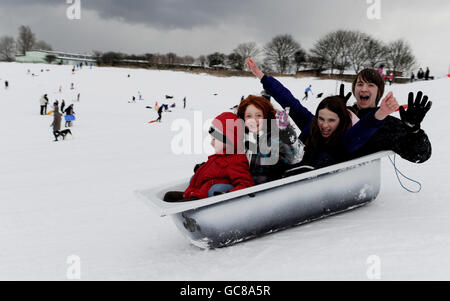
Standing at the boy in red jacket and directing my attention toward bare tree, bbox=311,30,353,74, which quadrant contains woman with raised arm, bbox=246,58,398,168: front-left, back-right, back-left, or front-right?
front-right

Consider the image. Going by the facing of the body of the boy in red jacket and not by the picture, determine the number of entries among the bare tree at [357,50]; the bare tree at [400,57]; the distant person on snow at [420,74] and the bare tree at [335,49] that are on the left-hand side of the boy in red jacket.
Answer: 0

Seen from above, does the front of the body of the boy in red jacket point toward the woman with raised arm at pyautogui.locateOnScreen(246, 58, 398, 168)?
no

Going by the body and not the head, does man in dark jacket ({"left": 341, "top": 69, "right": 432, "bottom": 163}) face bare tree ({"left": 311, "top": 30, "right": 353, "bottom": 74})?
no

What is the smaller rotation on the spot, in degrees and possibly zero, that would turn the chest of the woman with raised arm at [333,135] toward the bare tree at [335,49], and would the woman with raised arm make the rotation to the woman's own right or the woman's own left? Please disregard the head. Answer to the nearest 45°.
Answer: approximately 135° to the woman's own right

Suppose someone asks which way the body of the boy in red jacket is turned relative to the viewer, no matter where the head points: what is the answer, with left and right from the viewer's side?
facing to the left of the viewer

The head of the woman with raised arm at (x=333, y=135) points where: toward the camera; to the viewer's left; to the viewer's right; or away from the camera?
toward the camera

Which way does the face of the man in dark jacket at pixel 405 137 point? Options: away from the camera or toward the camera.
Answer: toward the camera

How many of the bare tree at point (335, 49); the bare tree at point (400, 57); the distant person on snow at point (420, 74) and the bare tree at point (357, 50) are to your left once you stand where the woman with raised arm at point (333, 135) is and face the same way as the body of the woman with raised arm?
0

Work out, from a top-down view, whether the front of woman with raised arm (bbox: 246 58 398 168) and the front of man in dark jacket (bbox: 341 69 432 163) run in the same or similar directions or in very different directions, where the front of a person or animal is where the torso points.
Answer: same or similar directions

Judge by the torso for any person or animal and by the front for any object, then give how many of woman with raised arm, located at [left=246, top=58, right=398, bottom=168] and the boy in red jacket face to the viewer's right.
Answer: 0

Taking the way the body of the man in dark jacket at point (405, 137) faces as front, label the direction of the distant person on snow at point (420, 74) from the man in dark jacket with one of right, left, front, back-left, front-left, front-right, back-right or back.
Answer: back-right

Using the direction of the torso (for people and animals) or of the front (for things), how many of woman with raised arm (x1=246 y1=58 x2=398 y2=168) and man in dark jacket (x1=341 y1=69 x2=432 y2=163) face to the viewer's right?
0

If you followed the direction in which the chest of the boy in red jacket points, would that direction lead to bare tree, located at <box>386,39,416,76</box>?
no

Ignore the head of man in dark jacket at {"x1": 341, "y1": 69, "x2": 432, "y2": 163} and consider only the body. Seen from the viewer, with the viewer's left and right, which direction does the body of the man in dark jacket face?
facing the viewer and to the left of the viewer

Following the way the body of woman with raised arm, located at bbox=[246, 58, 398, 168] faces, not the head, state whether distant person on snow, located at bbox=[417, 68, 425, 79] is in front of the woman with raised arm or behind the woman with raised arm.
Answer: behind
